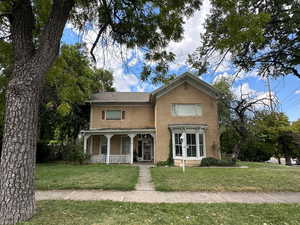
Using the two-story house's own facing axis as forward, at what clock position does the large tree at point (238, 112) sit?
The large tree is roughly at 9 o'clock from the two-story house.

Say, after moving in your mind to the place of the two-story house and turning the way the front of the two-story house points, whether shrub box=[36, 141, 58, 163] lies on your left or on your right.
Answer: on your right

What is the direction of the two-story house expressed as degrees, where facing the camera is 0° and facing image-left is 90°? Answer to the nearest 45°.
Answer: approximately 0°

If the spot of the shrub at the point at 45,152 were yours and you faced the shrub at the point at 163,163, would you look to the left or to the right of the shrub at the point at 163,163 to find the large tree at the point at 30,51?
right
